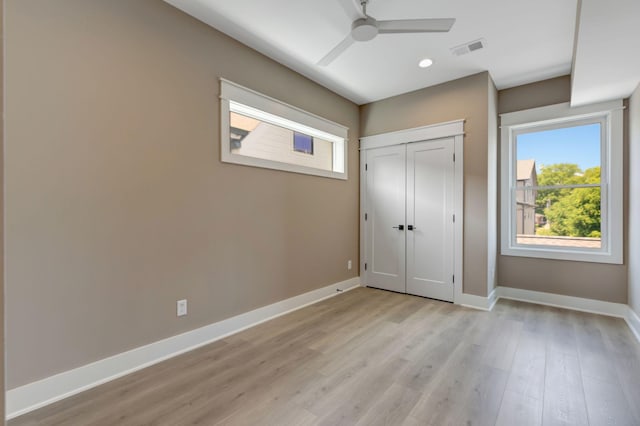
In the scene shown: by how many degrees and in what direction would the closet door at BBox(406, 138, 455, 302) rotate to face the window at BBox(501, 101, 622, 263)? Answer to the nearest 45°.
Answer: approximately 135° to its left

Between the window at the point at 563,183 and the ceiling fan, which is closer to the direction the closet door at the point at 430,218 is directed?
the ceiling fan

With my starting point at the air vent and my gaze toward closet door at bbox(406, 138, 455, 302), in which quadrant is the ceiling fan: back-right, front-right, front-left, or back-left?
back-left

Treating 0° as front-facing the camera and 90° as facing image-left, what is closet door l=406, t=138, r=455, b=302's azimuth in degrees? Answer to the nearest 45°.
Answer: approximately 45°

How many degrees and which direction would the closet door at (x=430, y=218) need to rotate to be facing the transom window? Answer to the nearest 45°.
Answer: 0° — it already faces it

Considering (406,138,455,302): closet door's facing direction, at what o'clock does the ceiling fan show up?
The ceiling fan is roughly at 11 o'clock from the closet door.
